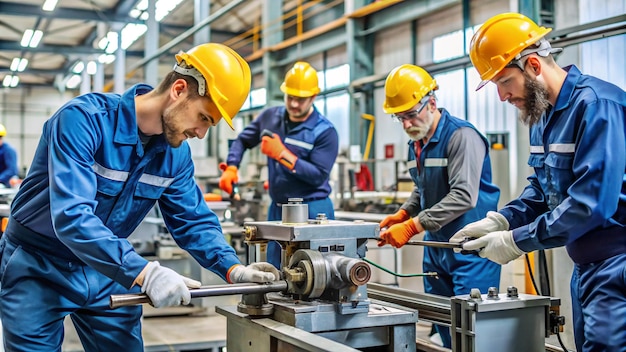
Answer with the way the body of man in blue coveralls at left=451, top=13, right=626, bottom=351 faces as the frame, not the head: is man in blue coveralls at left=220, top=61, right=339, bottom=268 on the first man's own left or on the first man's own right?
on the first man's own right

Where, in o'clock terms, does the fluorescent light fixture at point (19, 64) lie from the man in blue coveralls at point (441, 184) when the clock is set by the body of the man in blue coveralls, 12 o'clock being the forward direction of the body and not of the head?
The fluorescent light fixture is roughly at 3 o'clock from the man in blue coveralls.

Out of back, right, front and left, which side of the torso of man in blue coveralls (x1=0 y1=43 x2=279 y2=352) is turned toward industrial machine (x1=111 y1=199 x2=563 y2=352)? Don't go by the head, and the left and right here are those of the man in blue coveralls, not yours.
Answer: front

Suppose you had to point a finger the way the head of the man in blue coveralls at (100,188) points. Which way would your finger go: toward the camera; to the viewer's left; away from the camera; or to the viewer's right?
to the viewer's right

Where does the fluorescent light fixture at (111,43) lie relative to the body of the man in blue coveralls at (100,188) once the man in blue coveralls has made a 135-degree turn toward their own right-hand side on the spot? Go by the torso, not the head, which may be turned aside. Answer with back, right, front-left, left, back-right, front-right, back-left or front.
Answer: right

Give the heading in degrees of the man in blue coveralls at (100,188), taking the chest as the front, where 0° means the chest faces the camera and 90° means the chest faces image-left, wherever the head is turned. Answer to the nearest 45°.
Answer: approximately 315°

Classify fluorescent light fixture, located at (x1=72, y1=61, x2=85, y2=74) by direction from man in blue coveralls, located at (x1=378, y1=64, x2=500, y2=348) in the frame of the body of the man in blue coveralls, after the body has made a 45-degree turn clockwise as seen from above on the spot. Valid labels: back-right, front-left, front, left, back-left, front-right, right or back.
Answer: front-right

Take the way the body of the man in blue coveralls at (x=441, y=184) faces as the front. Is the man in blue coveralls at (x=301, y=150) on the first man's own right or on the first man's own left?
on the first man's own right

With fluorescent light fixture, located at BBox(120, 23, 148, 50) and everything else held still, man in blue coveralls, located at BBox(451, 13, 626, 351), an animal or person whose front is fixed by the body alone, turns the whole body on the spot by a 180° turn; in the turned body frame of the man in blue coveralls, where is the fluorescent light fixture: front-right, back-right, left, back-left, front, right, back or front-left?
left

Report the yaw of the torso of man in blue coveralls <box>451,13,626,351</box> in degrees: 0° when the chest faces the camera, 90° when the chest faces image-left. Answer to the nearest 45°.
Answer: approximately 45°

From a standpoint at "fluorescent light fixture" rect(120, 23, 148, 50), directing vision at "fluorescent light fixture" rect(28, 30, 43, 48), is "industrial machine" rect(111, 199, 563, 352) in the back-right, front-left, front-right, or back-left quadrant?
back-left

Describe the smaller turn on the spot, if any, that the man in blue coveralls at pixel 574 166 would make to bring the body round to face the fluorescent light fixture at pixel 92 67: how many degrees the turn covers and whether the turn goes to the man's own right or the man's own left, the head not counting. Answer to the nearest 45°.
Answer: approximately 90° to the man's own right
